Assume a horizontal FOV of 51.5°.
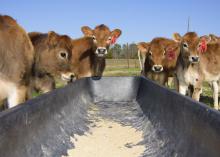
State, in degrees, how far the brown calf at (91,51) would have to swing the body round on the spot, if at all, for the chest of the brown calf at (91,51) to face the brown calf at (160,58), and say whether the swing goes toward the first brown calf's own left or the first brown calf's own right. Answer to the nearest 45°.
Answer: approximately 45° to the first brown calf's own left

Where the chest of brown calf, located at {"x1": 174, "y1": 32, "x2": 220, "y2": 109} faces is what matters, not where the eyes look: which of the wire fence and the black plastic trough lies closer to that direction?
the black plastic trough

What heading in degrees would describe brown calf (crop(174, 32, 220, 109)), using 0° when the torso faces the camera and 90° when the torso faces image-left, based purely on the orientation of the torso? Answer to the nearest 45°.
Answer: approximately 45°

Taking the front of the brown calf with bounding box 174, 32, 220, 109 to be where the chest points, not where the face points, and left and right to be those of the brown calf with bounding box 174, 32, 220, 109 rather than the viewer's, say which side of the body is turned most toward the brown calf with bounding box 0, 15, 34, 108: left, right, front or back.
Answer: front

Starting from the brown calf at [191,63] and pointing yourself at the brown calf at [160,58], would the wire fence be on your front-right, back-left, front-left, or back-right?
front-right

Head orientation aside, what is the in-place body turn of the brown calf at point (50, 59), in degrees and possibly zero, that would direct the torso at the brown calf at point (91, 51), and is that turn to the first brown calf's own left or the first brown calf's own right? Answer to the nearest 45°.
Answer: approximately 45° to the first brown calf's own left

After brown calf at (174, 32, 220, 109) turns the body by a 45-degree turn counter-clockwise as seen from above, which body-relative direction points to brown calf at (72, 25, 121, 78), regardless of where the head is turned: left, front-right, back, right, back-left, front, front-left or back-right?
right

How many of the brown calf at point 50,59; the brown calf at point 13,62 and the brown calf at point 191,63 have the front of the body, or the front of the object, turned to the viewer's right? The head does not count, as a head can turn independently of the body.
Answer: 1
